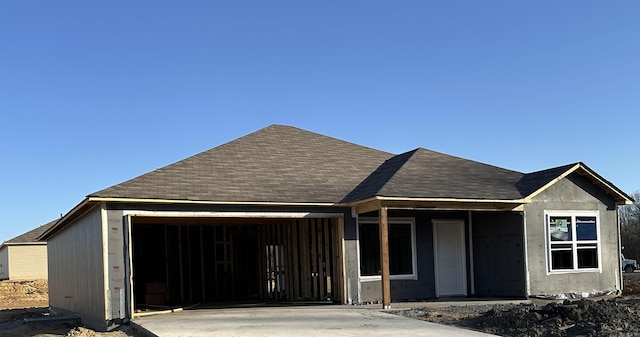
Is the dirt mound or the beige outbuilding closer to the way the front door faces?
the dirt mound

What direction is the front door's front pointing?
toward the camera

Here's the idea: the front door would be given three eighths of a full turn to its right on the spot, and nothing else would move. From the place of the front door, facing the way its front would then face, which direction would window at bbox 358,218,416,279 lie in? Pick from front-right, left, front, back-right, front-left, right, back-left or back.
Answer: left
